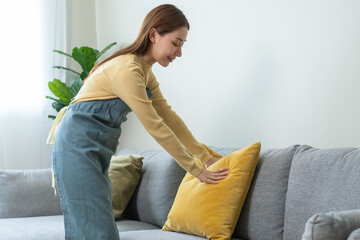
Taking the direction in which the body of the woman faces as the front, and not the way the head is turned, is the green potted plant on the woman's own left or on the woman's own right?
on the woman's own left

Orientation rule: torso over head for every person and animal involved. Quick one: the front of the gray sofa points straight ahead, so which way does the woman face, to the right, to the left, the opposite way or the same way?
to the left

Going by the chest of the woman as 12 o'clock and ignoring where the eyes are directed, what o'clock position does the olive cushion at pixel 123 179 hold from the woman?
The olive cushion is roughly at 9 o'clock from the woman.

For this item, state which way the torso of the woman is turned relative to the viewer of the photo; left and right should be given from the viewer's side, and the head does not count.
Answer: facing to the right of the viewer

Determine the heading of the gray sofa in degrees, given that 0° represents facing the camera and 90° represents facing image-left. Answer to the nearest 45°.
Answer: approximately 0°
